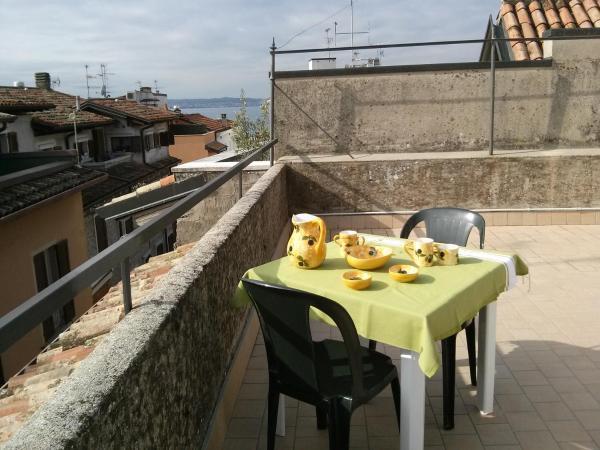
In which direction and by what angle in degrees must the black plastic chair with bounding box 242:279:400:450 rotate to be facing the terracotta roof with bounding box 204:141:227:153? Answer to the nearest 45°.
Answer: approximately 45° to its left

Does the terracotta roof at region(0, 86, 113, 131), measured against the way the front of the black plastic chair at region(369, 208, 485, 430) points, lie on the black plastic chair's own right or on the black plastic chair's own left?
on the black plastic chair's own right

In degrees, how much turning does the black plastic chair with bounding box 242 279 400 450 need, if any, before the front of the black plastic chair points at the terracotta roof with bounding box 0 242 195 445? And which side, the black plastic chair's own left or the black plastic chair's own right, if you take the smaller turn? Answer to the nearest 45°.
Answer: approximately 135° to the black plastic chair's own left

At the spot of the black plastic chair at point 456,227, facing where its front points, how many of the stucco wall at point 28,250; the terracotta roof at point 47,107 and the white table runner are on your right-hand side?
2

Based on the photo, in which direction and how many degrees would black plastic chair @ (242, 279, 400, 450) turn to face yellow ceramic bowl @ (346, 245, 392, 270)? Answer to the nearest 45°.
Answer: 0° — it already faces it

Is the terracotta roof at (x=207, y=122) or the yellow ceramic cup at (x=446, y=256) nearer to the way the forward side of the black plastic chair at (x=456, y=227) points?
the yellow ceramic cup

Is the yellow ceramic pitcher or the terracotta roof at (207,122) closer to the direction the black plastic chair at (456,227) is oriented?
the yellow ceramic pitcher

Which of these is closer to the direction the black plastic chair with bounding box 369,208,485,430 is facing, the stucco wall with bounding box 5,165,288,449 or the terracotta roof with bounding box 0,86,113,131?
the stucco wall

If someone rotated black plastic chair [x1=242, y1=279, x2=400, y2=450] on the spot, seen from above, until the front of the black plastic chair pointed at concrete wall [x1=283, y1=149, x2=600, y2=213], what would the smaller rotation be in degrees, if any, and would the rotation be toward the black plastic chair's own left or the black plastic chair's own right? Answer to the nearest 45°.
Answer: approximately 45° to the black plastic chair's own left

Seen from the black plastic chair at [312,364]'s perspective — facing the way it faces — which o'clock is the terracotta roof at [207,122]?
The terracotta roof is roughly at 10 o'clock from the black plastic chair.

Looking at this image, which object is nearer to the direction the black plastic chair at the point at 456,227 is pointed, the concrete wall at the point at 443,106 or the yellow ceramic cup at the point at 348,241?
the yellow ceramic cup

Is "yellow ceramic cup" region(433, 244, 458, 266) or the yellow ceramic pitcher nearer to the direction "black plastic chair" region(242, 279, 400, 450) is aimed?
the yellow ceramic cup

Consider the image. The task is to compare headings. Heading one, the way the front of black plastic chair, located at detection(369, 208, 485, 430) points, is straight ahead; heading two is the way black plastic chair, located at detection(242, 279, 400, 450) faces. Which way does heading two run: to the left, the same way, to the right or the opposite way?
the opposite way

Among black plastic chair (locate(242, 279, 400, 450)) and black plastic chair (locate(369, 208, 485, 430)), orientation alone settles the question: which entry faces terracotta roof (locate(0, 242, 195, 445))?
black plastic chair (locate(369, 208, 485, 430))

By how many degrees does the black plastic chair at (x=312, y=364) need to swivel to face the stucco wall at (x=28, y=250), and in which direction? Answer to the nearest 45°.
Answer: approximately 90° to its left

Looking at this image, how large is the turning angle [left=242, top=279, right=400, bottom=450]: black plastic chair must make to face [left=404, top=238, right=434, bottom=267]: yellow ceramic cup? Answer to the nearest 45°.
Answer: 0° — it already faces it

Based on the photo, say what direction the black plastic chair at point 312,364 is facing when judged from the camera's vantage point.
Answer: facing away from the viewer and to the right of the viewer
